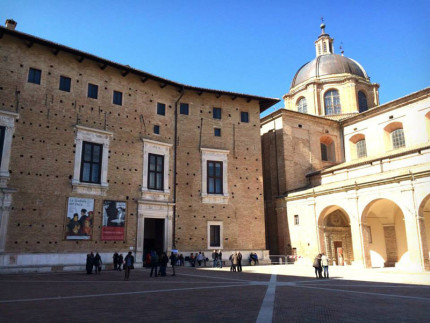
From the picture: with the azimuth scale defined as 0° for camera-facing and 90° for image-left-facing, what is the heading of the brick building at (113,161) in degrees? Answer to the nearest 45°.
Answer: approximately 315°

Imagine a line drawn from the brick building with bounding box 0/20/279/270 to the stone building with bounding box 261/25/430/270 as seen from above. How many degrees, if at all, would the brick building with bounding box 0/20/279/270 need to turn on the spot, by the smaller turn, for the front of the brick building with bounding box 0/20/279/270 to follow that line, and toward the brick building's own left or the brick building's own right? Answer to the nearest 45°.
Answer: approximately 45° to the brick building's own left

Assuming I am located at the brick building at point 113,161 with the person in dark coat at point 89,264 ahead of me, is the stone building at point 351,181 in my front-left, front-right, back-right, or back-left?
back-left
